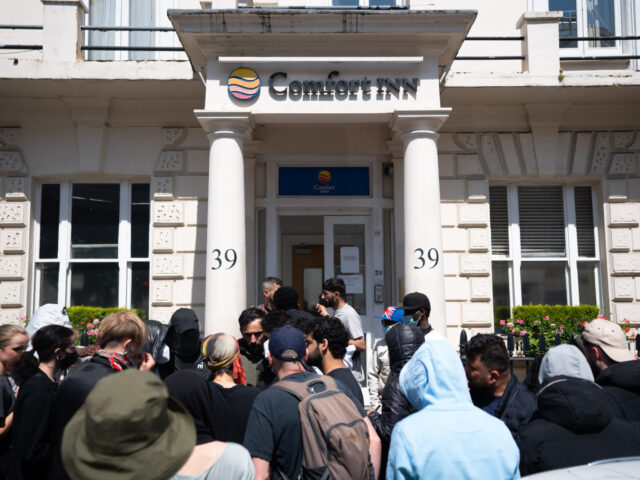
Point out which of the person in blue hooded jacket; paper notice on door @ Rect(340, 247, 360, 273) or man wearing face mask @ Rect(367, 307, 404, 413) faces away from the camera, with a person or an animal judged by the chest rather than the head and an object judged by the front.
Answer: the person in blue hooded jacket

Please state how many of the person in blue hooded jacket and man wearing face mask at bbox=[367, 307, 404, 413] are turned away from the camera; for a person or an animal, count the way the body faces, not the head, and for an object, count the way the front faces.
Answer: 1

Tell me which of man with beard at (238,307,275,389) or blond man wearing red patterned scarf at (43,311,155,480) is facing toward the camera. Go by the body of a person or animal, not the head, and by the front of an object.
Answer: the man with beard

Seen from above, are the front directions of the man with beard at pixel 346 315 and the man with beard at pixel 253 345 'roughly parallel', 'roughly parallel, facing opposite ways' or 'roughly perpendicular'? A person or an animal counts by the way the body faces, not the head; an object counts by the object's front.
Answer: roughly perpendicular

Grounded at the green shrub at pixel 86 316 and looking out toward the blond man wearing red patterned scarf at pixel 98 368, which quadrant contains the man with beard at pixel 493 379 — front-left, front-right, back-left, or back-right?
front-left

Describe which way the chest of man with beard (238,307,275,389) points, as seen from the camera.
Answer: toward the camera

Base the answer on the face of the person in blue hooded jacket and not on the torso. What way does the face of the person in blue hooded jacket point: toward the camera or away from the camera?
away from the camera

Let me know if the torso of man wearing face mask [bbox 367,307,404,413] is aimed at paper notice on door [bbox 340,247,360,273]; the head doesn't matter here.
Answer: no

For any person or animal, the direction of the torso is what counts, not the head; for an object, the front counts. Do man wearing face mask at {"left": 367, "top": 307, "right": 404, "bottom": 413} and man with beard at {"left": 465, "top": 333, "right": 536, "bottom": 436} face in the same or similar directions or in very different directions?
same or similar directions

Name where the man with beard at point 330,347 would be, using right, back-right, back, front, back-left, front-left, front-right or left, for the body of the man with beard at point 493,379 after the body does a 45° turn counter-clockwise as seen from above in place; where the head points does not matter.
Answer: front-right

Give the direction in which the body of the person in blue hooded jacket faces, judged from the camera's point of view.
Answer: away from the camera

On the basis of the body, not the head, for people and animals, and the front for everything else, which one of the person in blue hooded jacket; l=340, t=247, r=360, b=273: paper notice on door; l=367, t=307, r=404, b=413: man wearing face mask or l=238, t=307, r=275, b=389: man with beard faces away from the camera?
the person in blue hooded jacket

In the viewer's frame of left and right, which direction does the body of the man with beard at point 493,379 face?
facing to the left of the viewer

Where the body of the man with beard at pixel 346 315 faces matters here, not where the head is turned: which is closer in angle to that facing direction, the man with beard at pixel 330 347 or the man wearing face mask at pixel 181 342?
the man wearing face mask

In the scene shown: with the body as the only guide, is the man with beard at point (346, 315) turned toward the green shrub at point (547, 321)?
no

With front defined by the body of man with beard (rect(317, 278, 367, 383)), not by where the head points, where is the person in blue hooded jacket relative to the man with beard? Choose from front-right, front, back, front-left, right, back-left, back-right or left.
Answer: left

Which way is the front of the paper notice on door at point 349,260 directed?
toward the camera

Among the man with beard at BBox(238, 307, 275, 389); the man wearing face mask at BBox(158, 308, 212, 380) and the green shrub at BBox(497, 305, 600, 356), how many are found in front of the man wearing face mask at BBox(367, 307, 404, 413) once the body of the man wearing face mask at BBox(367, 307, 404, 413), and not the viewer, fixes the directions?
2

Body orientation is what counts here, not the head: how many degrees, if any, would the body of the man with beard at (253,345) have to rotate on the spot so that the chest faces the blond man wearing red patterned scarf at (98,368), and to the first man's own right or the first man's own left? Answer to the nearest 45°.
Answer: approximately 45° to the first man's own right

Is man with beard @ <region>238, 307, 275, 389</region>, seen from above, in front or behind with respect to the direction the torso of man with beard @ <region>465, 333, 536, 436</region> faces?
in front
